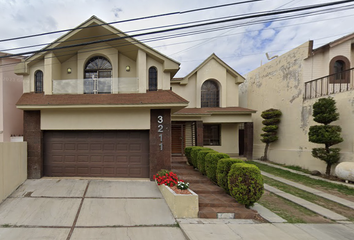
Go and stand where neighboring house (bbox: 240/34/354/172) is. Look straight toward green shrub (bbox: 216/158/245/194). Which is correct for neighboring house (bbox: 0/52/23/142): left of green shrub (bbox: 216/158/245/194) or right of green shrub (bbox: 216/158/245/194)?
right

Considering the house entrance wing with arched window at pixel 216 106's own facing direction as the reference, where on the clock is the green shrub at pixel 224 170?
The green shrub is roughly at 12 o'clock from the house entrance wing with arched window.

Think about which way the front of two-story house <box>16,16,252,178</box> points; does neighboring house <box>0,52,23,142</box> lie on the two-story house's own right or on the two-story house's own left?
on the two-story house's own right

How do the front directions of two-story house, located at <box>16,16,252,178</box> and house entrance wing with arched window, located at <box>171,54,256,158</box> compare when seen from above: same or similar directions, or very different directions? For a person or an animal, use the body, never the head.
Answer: same or similar directions

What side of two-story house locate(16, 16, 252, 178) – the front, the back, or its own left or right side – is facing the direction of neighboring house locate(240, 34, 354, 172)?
left

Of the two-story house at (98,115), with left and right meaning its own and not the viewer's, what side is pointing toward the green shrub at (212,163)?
left

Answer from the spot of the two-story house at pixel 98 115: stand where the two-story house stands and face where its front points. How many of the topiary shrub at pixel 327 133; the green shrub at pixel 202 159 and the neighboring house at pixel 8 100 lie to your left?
2

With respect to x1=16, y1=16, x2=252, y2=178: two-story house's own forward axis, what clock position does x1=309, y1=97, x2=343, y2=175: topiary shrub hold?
The topiary shrub is roughly at 9 o'clock from the two-story house.

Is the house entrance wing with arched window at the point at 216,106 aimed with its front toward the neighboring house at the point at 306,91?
no

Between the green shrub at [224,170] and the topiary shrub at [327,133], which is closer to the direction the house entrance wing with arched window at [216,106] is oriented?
the green shrub

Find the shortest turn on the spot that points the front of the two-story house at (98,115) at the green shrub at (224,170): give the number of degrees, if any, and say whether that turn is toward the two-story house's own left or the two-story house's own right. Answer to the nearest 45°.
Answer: approximately 45° to the two-story house's own left

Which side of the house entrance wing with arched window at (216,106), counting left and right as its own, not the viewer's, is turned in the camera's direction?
front

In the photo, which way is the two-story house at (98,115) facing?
toward the camera

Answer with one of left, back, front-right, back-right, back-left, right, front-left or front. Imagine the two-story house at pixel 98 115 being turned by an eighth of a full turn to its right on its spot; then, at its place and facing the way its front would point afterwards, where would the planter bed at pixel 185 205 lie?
left
